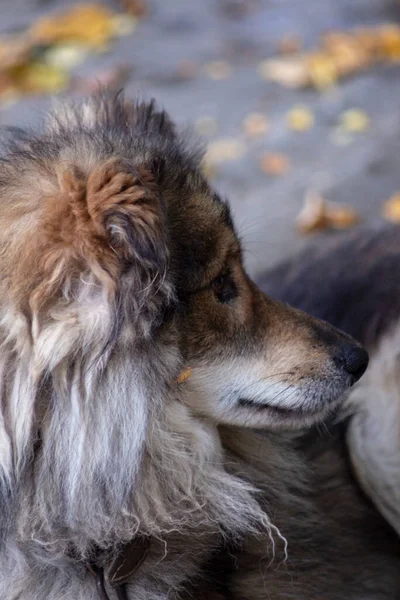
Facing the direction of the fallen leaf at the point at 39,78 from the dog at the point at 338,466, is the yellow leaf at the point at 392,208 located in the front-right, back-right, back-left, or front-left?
front-right
